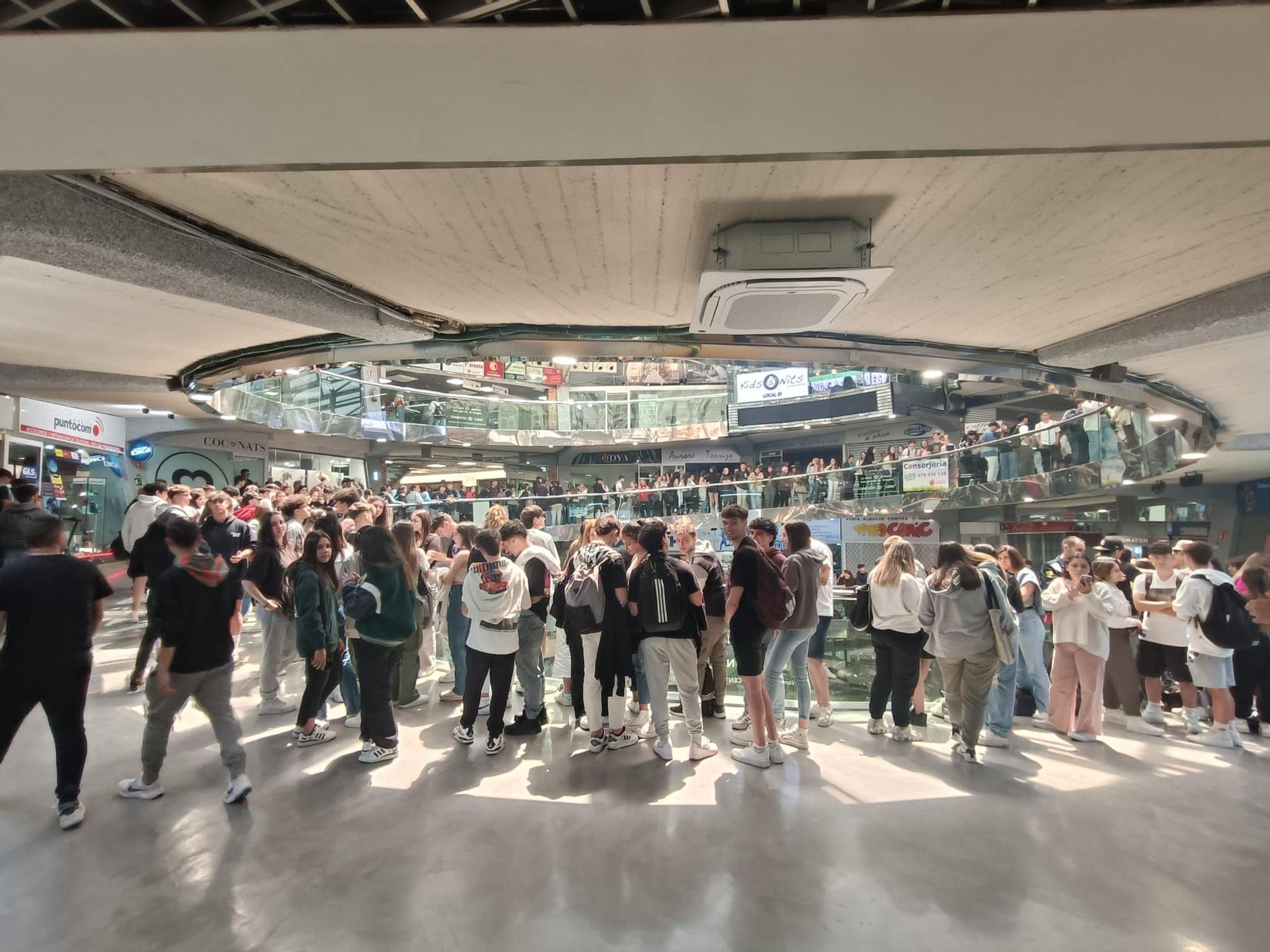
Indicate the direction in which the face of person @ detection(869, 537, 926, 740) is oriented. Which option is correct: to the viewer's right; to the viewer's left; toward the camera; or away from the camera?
away from the camera

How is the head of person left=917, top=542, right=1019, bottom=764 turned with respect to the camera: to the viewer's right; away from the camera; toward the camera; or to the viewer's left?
away from the camera

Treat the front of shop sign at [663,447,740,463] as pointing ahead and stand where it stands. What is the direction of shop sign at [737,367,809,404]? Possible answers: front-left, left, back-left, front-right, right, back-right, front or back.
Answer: front-left

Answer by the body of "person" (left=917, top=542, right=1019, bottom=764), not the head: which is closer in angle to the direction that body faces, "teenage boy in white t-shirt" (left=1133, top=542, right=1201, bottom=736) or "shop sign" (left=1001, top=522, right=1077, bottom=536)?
the shop sign

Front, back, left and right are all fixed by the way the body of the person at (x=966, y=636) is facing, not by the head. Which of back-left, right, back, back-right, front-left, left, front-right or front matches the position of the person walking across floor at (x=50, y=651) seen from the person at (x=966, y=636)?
back-left

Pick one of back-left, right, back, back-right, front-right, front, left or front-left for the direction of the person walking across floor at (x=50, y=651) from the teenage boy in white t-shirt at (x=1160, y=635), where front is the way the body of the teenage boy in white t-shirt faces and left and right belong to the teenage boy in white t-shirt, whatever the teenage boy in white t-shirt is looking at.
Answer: front-right

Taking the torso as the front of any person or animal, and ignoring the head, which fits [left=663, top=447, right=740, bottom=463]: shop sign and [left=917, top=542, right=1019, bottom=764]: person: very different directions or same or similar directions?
very different directions

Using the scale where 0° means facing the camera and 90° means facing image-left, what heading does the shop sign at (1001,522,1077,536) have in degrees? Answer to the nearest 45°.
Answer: approximately 0°

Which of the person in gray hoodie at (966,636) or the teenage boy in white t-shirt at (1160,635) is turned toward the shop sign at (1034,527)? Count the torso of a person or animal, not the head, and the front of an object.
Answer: the person in gray hoodie
